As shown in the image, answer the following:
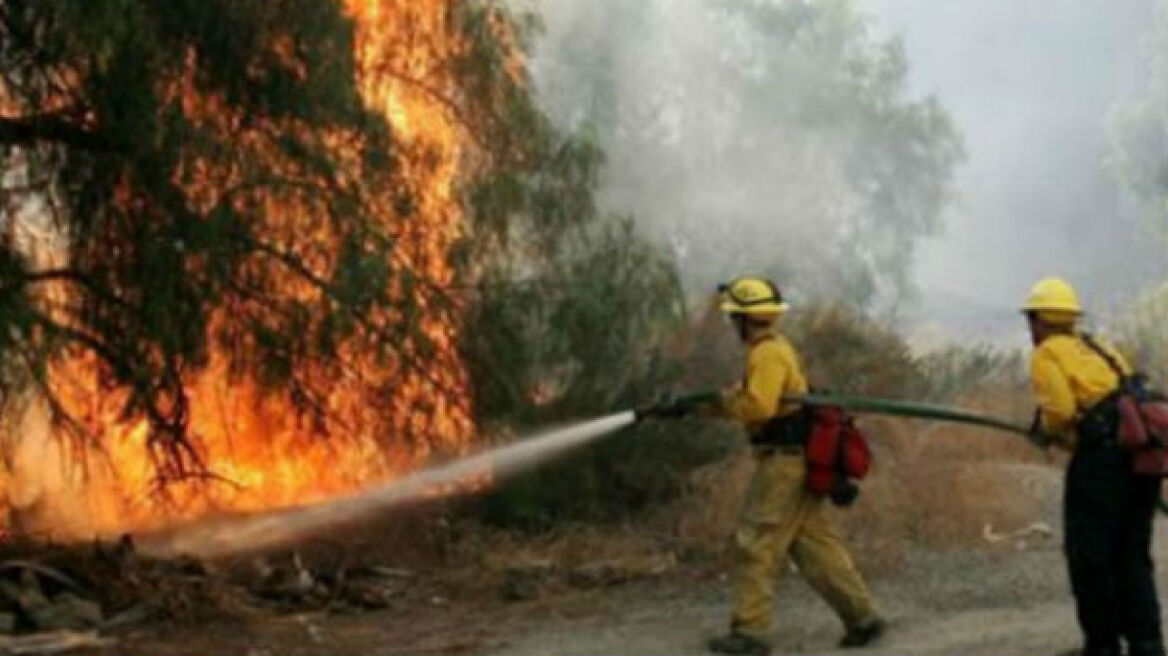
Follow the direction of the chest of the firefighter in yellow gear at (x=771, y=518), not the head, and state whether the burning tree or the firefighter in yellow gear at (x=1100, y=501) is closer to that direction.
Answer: the burning tree

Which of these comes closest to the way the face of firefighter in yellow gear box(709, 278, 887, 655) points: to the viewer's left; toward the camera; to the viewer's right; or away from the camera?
to the viewer's left

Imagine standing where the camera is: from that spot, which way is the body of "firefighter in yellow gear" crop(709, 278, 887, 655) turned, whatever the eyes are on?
to the viewer's left

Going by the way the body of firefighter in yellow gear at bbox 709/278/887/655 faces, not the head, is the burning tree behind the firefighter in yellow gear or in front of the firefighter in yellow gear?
in front

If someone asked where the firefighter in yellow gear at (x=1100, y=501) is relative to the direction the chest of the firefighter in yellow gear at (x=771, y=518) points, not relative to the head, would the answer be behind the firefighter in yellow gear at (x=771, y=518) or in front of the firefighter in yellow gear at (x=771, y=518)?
behind

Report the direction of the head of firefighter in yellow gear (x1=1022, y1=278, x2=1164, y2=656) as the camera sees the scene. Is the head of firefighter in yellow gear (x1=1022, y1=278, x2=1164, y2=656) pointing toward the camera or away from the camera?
away from the camera
